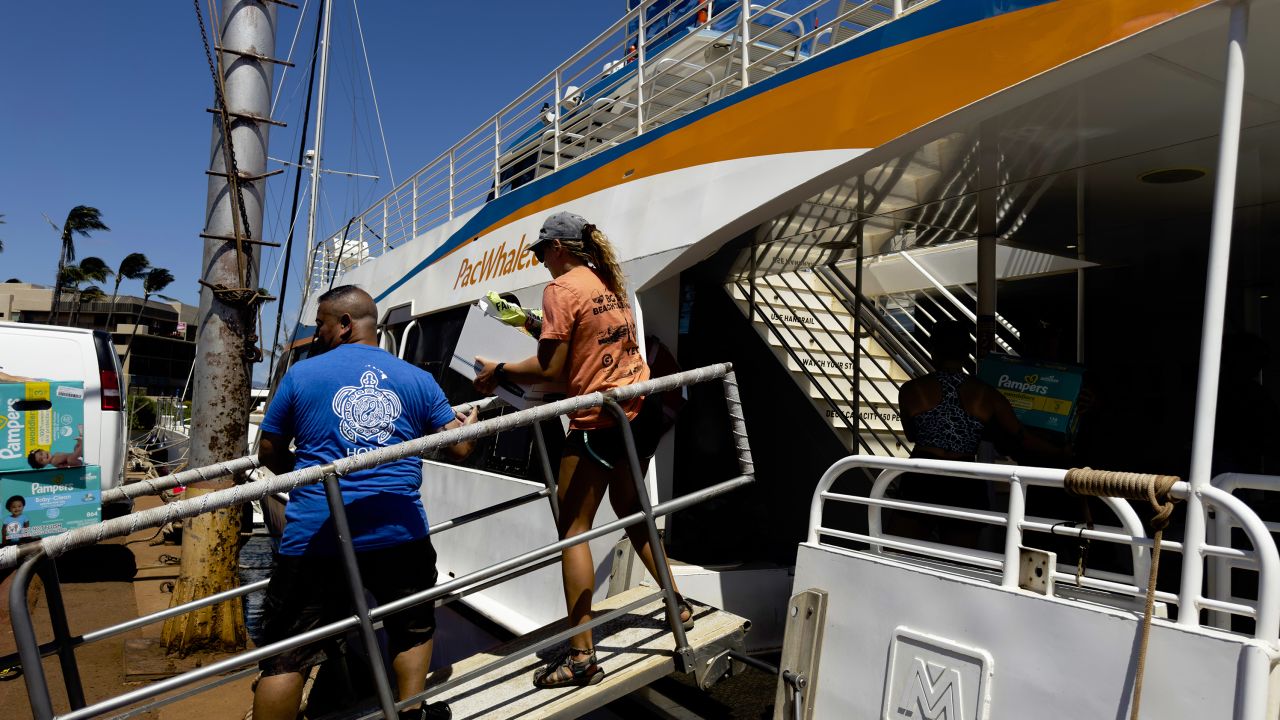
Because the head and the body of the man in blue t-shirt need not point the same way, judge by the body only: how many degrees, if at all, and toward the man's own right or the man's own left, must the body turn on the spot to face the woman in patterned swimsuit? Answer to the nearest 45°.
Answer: approximately 90° to the man's own right

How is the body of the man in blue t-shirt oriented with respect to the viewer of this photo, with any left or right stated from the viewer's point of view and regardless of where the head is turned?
facing away from the viewer

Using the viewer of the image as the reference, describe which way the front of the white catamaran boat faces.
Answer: facing away from the viewer and to the left of the viewer

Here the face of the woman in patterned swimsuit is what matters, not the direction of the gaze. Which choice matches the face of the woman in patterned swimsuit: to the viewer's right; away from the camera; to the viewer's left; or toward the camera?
away from the camera

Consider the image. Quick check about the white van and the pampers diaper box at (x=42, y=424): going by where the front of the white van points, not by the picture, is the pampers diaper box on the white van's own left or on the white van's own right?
on the white van's own left
